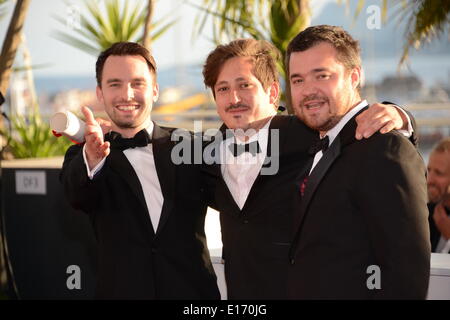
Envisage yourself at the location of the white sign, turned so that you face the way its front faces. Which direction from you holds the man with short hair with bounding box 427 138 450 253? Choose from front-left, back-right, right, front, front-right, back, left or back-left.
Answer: front-left

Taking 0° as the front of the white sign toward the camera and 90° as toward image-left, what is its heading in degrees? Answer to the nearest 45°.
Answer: approximately 0°

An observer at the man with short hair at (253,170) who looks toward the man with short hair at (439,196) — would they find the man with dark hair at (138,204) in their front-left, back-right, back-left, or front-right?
back-left

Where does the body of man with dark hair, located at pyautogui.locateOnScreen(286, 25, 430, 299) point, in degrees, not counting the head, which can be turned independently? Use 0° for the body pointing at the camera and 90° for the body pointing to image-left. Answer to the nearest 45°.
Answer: approximately 45°

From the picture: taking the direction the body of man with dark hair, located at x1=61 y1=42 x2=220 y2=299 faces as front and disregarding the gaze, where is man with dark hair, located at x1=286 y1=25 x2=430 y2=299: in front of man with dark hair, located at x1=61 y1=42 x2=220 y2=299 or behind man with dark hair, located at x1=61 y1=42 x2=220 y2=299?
in front

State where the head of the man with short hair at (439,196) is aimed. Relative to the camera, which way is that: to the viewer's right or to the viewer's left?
to the viewer's left

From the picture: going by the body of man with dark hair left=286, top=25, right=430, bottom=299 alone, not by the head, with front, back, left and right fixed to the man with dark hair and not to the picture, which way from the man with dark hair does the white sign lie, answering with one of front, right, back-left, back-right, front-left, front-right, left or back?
right

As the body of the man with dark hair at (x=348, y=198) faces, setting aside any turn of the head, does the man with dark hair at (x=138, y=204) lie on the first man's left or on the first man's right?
on the first man's right

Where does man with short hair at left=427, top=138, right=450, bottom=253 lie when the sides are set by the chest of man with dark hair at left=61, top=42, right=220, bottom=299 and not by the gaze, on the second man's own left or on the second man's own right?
on the second man's own left
